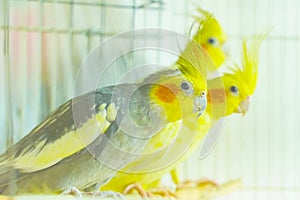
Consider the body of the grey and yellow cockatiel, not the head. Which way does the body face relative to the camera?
to the viewer's right

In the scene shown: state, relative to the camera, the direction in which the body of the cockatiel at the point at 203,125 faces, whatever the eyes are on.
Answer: to the viewer's right

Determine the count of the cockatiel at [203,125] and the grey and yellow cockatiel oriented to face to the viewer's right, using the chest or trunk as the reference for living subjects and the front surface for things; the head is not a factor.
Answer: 2
